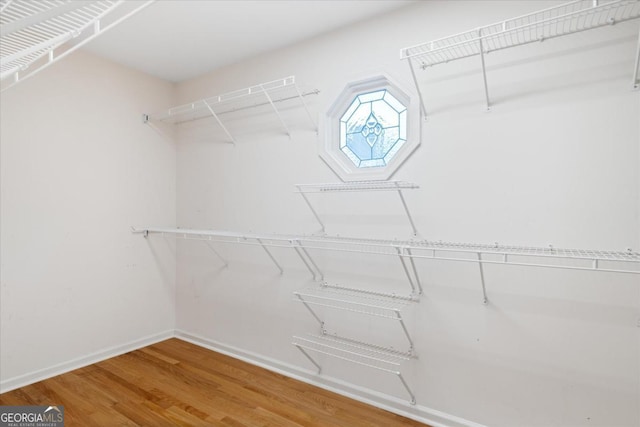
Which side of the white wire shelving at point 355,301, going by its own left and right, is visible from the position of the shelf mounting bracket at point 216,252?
right

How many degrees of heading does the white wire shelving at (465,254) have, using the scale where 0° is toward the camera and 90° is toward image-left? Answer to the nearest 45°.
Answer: approximately 45°

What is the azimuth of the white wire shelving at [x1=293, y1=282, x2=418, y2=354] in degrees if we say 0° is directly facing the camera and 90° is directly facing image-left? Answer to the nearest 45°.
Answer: approximately 45°
